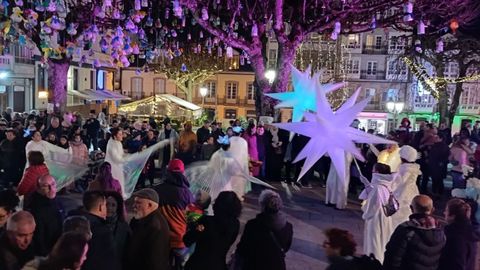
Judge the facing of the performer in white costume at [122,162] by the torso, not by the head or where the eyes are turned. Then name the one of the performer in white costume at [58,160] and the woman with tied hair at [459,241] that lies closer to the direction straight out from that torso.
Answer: the woman with tied hair

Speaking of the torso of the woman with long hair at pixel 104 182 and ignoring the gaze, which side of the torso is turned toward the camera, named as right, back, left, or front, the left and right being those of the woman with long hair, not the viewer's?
back

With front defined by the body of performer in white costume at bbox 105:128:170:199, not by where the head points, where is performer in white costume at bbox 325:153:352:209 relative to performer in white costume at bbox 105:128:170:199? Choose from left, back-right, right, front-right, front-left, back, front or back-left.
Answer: front

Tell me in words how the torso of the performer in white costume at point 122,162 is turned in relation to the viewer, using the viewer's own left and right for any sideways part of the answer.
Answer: facing to the right of the viewer

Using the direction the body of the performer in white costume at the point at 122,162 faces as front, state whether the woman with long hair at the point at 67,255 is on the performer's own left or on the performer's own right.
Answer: on the performer's own right

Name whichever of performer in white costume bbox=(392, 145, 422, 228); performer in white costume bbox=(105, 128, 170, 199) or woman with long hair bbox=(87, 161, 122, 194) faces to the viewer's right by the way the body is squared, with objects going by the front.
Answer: performer in white costume bbox=(105, 128, 170, 199)

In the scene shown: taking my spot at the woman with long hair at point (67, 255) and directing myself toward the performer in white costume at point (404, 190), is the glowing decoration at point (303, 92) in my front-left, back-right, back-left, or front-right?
front-left

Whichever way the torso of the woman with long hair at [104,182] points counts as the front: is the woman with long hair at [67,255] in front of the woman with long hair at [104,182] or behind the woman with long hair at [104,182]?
behind
